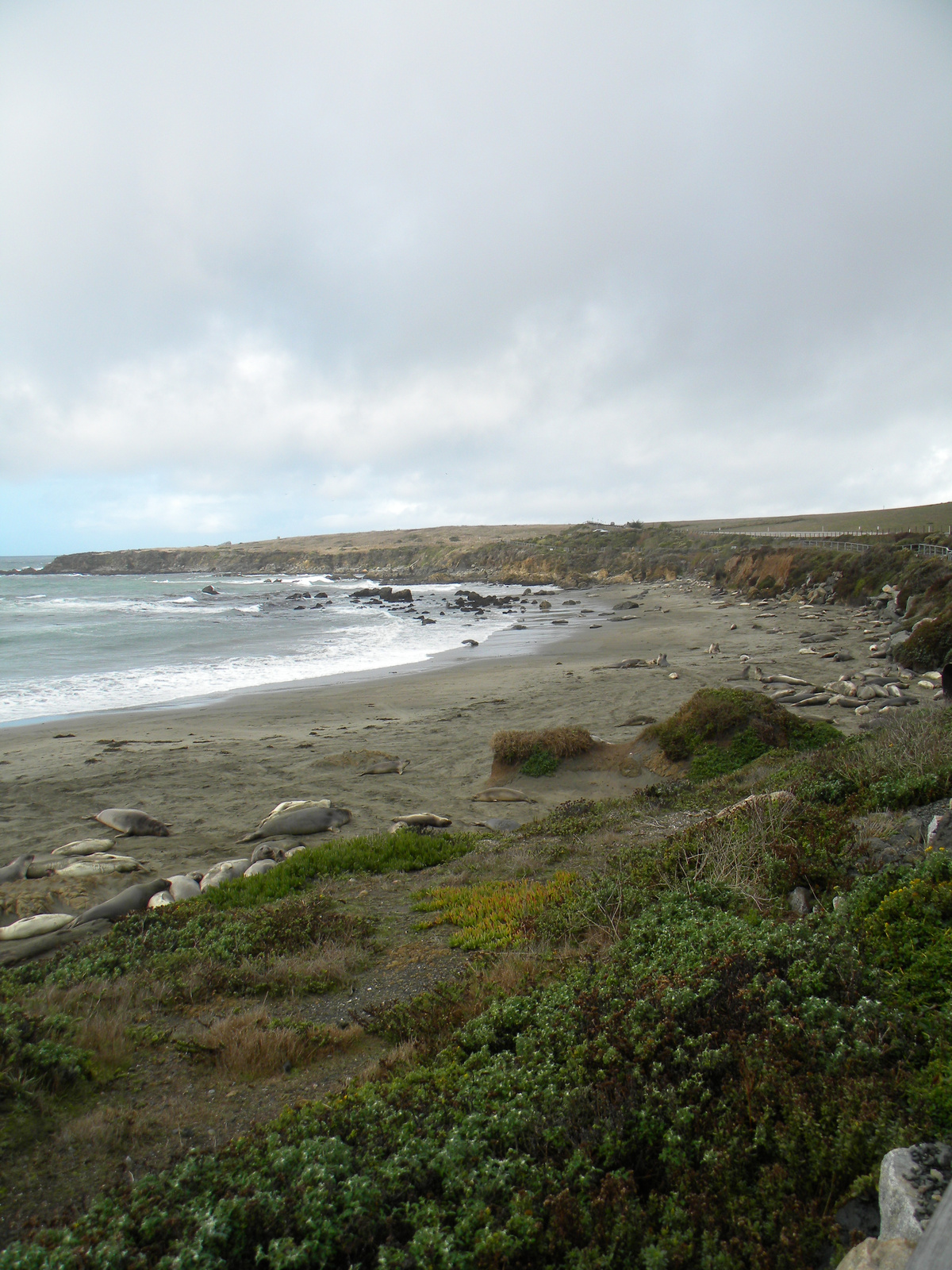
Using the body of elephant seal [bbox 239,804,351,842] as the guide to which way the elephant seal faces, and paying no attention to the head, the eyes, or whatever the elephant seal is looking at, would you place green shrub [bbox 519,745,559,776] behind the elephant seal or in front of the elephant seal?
in front

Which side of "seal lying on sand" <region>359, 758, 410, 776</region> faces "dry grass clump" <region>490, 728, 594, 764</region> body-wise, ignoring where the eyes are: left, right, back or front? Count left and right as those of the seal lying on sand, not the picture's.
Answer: front

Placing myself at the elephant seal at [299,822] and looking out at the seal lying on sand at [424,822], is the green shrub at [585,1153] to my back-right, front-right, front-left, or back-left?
front-right

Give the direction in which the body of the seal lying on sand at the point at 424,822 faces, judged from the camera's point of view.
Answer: to the viewer's right

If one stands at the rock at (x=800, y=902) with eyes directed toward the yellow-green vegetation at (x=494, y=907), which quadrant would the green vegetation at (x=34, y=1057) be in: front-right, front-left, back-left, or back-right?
front-left

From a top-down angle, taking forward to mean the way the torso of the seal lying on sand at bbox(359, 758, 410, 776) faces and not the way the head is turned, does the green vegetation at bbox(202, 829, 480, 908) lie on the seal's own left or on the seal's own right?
on the seal's own right

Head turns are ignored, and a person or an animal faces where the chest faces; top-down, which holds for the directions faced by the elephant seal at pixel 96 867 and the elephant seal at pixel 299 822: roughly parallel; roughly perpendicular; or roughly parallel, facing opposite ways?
roughly parallel

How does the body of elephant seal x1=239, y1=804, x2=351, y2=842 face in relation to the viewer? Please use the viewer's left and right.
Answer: facing to the right of the viewer
